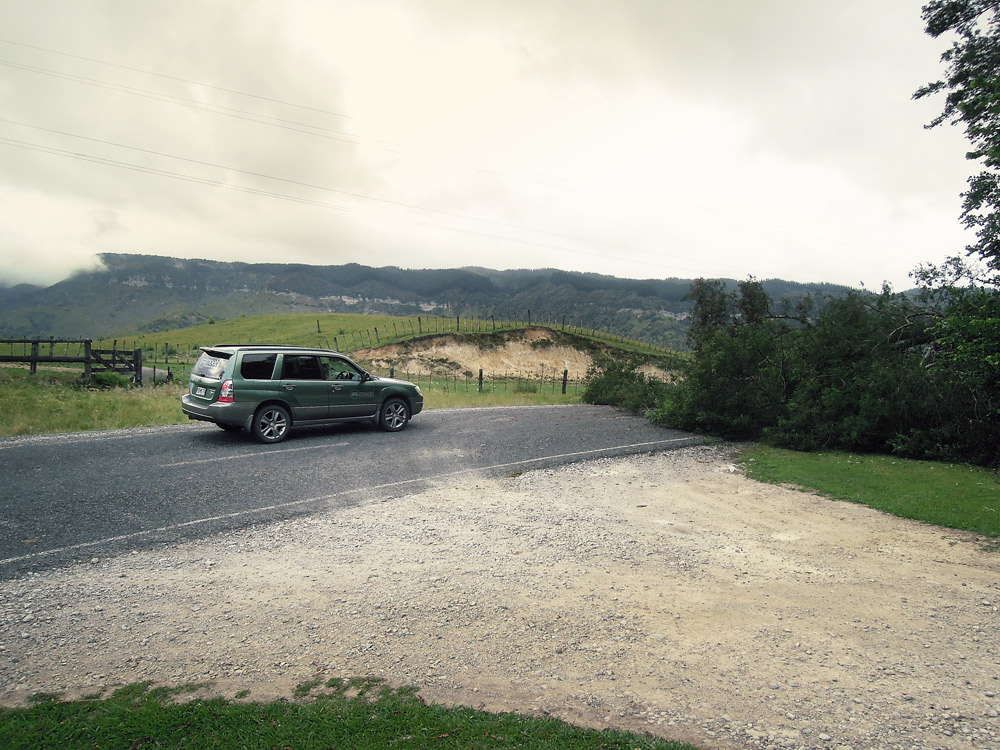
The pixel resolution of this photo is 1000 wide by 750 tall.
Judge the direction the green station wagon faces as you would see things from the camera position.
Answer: facing away from the viewer and to the right of the viewer

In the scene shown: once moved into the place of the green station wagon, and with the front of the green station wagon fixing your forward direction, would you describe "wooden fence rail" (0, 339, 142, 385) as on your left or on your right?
on your left

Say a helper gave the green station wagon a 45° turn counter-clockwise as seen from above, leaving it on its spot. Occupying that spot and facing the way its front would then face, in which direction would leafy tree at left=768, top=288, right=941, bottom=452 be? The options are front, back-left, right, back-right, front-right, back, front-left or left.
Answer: right

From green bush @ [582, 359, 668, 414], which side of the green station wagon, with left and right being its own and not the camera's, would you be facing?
front

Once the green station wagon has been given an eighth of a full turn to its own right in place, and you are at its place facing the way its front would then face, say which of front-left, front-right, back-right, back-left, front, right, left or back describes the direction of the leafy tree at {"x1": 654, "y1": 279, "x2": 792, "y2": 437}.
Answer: front
